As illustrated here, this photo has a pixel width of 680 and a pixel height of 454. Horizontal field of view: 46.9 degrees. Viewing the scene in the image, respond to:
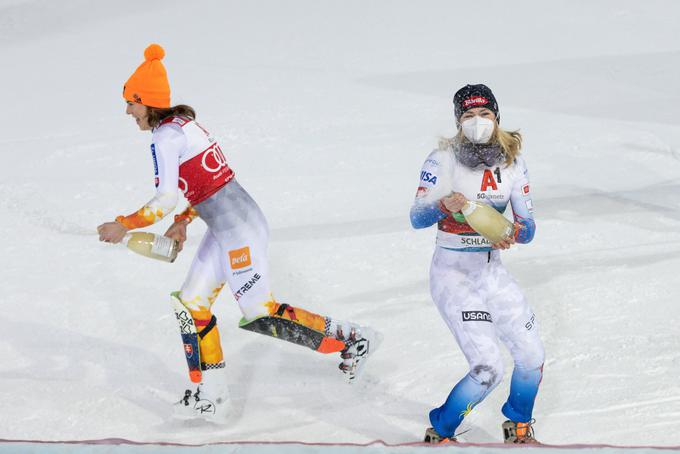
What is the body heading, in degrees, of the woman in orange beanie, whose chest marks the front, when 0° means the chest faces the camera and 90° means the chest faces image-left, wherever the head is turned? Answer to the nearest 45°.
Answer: approximately 90°

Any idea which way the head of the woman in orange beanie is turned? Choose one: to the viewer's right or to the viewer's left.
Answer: to the viewer's left
